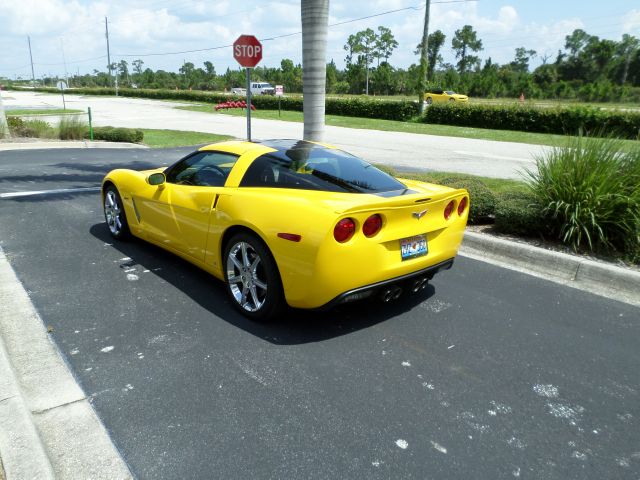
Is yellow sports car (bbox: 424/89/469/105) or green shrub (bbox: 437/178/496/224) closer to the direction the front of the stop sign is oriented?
the green shrub

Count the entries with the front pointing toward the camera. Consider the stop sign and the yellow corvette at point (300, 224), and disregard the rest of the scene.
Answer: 1

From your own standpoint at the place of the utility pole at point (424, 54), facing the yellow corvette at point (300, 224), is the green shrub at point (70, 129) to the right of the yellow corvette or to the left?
right

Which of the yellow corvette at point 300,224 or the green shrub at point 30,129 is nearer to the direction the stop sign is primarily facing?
the yellow corvette

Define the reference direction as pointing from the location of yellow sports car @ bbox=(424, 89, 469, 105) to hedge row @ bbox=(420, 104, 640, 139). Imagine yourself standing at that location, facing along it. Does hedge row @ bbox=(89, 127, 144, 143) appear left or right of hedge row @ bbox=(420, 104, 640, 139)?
right

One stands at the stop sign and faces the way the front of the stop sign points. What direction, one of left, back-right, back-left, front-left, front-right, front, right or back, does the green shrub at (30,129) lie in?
back-right

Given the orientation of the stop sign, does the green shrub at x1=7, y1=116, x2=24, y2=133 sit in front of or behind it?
behind

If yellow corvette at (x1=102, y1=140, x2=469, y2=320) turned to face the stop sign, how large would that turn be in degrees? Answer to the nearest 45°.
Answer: approximately 45° to its right

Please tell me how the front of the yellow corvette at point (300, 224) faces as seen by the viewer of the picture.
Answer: facing away from the viewer and to the left of the viewer

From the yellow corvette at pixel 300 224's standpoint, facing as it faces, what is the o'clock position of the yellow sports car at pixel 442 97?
The yellow sports car is roughly at 2 o'clock from the yellow corvette.

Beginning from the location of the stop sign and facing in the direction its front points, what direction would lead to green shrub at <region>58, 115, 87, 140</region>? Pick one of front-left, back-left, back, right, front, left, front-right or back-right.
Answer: back-right

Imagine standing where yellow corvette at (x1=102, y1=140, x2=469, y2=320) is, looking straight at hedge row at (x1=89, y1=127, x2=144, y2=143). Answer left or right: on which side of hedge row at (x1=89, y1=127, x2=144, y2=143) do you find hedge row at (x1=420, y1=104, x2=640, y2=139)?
right

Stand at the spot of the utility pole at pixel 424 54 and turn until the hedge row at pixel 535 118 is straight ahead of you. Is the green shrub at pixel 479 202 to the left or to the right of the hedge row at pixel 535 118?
right

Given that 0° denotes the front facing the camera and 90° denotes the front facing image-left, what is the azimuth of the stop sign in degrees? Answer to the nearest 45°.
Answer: approximately 0°

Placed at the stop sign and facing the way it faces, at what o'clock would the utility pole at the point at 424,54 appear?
The utility pole is roughly at 7 o'clock from the stop sign.
